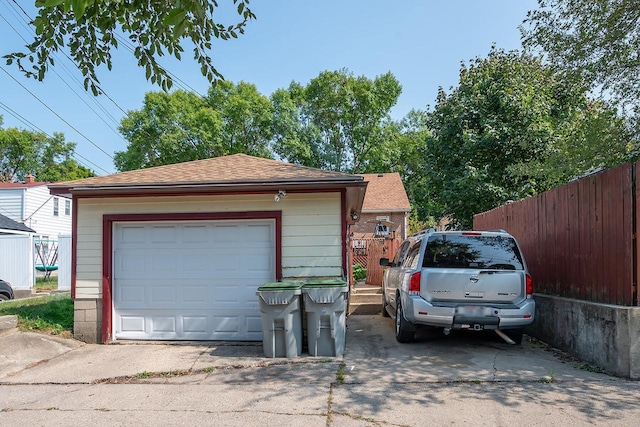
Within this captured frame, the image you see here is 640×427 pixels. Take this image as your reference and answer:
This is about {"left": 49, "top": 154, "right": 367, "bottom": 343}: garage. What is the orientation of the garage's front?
toward the camera

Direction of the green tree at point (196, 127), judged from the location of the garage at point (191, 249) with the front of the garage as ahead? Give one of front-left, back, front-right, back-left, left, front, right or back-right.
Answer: back

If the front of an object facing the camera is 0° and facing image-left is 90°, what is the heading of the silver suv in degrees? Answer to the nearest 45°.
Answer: approximately 180°

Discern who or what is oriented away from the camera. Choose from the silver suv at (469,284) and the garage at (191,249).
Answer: the silver suv

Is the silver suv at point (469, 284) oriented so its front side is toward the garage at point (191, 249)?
no

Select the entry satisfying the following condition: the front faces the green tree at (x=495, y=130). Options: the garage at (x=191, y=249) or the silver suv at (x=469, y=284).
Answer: the silver suv

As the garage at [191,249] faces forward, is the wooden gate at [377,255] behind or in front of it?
behind

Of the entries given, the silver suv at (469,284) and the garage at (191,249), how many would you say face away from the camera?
1

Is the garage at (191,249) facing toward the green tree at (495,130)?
no

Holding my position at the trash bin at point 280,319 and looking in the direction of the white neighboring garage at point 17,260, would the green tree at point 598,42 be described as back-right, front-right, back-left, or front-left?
back-right

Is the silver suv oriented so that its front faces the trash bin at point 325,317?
no

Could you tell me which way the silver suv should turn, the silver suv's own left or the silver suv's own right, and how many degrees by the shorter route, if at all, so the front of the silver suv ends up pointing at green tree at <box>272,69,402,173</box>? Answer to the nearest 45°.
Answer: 0° — it already faces it

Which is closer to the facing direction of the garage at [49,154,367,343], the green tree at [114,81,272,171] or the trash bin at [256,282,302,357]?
the trash bin

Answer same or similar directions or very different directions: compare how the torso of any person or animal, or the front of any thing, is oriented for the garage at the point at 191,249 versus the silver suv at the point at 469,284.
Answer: very different directions

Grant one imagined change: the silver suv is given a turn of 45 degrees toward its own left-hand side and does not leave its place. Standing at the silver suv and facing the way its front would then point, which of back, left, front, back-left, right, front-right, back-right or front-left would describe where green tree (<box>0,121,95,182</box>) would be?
front
